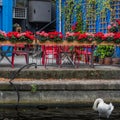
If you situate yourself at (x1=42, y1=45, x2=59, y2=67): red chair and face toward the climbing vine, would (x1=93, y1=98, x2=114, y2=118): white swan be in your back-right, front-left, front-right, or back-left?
back-right
